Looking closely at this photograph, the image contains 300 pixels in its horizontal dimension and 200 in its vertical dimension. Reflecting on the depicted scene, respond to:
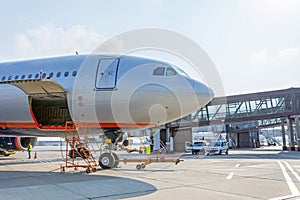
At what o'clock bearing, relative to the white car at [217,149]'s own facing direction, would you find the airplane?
The airplane is roughly at 11 o'clock from the white car.

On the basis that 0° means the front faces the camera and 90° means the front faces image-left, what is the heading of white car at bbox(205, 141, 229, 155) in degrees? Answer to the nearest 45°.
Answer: approximately 45°

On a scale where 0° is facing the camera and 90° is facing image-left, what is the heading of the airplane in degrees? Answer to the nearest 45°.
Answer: approximately 315°

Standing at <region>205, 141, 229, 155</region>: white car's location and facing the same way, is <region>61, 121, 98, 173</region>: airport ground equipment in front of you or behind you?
in front

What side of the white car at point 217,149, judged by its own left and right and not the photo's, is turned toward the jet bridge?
back

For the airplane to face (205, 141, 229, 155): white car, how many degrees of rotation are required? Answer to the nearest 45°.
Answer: approximately 90° to its left

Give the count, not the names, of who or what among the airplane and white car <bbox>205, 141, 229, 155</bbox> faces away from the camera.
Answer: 0
